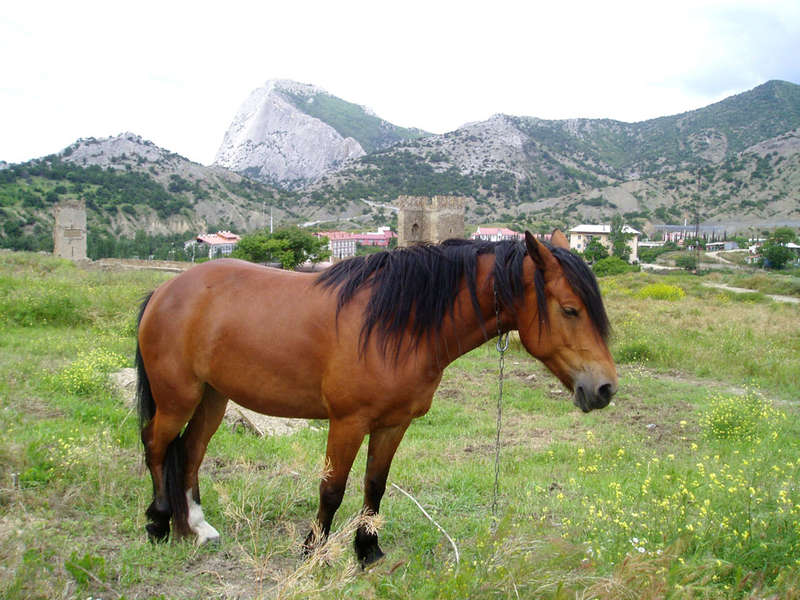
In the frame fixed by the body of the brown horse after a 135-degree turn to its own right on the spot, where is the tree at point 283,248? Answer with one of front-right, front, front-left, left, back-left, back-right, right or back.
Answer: back-right

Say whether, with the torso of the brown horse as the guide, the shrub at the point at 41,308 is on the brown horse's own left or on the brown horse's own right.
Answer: on the brown horse's own left

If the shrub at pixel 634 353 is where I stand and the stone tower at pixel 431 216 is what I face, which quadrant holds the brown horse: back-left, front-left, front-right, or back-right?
back-left

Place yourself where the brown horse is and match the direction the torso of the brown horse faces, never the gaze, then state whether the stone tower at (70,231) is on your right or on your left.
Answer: on your left

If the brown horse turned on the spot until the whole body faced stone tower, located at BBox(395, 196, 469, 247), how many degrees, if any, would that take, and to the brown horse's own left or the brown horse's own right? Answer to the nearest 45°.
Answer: approximately 90° to the brown horse's own left

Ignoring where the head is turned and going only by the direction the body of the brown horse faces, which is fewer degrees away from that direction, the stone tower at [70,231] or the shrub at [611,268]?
the shrub

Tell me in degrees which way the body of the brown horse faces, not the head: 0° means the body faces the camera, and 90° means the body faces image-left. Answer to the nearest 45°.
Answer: approximately 270°

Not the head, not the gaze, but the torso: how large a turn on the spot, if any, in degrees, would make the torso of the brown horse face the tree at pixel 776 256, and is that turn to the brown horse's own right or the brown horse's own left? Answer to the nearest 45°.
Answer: approximately 45° to the brown horse's own left

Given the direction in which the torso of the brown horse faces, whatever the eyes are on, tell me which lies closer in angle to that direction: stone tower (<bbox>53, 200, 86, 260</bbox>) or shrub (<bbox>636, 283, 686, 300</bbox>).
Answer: the shrub
